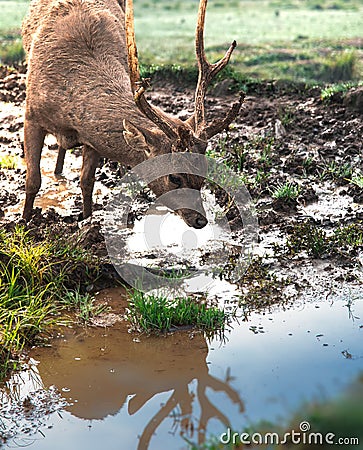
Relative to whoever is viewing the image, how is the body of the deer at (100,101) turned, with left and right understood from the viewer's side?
facing the viewer and to the right of the viewer

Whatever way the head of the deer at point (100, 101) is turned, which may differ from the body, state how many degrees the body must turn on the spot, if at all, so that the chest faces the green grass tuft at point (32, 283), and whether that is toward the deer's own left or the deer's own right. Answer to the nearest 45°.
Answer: approximately 45° to the deer's own right

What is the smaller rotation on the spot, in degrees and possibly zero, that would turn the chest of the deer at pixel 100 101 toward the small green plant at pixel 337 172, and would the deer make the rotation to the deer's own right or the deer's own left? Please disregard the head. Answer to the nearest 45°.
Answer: approximately 90° to the deer's own left

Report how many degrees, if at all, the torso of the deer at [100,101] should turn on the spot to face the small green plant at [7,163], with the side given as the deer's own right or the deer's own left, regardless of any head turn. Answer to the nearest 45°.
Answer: approximately 180°

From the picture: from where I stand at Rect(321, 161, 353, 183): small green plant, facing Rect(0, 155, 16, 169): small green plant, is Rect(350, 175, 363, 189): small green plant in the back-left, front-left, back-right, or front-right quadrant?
back-left

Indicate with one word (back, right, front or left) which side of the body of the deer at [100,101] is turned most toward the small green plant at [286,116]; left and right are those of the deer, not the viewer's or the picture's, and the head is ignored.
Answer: left

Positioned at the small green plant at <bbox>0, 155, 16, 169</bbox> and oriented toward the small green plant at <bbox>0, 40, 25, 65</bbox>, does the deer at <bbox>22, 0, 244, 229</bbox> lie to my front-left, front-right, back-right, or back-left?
back-right

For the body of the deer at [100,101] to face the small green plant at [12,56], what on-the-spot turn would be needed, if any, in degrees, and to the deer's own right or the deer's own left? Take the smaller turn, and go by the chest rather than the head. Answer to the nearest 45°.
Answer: approximately 135° to the deer's own left
